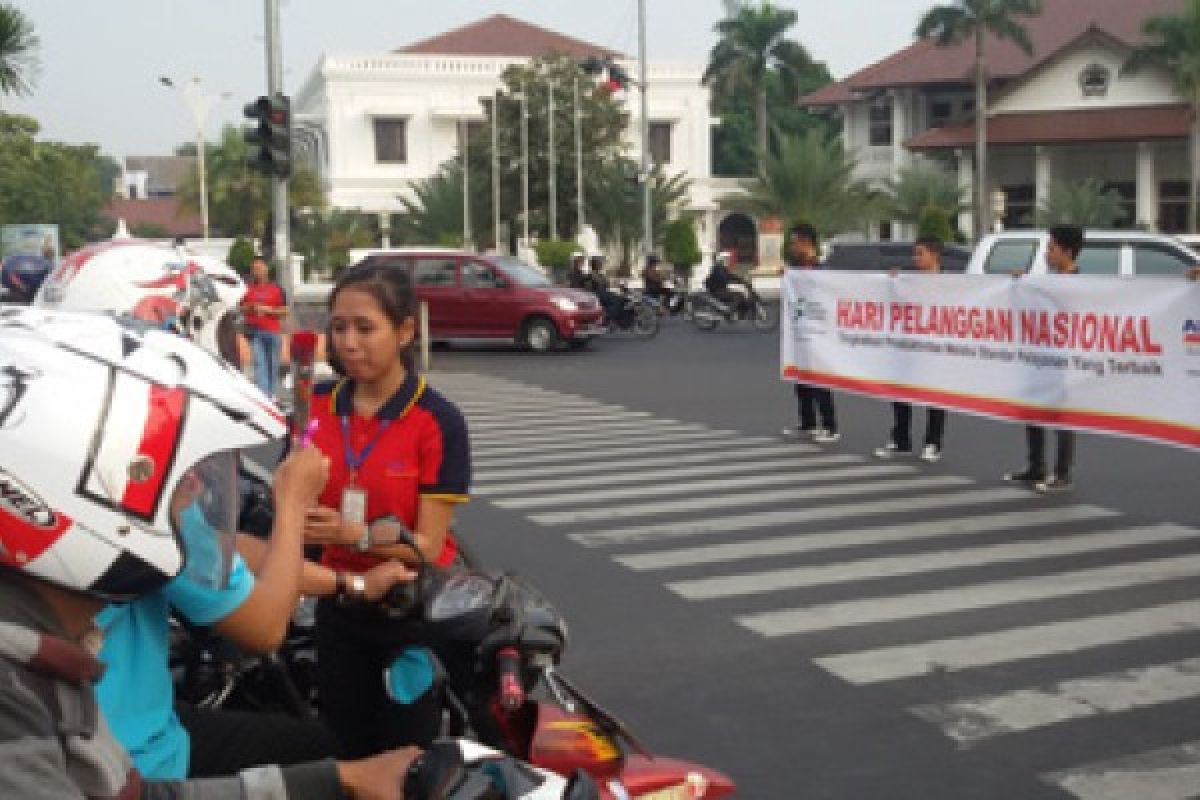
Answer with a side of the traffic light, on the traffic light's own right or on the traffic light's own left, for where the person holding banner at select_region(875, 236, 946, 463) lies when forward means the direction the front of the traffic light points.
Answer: on the traffic light's own left

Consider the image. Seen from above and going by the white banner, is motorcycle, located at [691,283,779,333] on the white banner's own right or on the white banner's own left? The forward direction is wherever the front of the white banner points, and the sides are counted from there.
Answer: on the white banner's own right

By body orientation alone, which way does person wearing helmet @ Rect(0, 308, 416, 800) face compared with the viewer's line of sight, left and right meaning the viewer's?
facing to the right of the viewer

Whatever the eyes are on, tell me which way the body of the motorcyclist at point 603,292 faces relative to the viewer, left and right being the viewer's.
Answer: facing to the right of the viewer

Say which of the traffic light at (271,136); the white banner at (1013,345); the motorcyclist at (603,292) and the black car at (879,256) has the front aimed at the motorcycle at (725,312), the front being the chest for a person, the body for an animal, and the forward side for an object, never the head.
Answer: the motorcyclist

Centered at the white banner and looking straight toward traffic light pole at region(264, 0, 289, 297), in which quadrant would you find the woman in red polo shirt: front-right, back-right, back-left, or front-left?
back-left

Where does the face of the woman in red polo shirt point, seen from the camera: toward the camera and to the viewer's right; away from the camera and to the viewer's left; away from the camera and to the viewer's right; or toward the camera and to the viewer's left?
toward the camera and to the viewer's left

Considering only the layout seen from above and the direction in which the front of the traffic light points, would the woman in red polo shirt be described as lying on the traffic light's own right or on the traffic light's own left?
on the traffic light's own left
